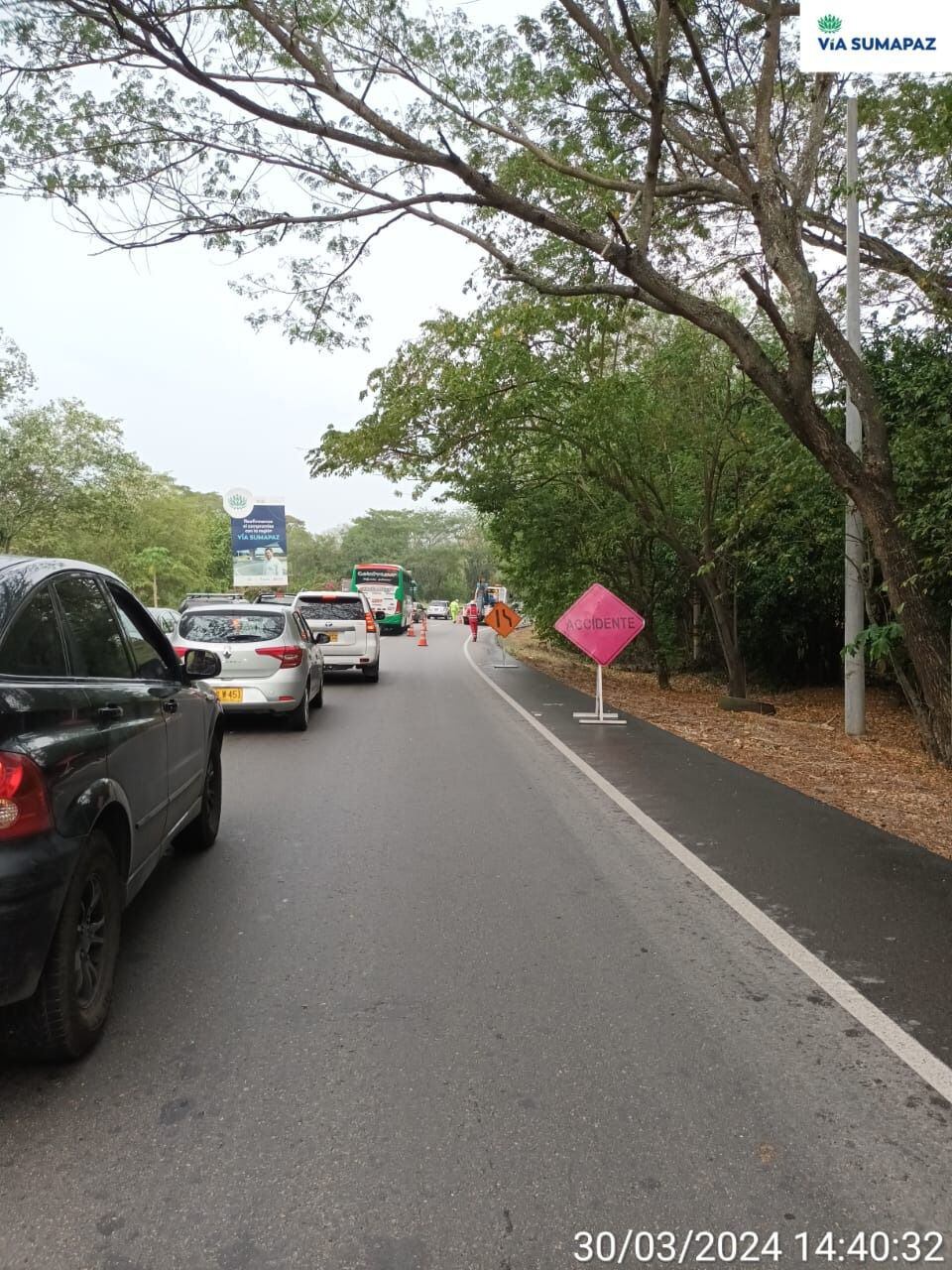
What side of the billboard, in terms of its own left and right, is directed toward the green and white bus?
left

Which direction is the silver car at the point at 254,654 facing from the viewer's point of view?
away from the camera

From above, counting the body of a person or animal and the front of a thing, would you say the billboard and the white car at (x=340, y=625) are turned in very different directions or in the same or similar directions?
very different directions

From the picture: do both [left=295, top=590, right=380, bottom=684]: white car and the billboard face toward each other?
yes

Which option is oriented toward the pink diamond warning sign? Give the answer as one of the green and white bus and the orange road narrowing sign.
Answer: the orange road narrowing sign

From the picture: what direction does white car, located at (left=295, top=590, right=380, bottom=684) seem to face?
away from the camera

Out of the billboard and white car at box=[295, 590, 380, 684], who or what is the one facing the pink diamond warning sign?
the billboard

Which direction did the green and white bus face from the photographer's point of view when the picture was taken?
facing away from the viewer

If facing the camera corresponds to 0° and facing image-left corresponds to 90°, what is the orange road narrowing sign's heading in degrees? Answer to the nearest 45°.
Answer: approximately 0°

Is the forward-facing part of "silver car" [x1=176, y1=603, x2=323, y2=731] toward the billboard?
yes

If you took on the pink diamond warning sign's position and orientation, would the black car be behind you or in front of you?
in front

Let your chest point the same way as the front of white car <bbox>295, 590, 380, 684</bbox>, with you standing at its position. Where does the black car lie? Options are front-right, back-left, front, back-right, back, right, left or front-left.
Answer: back
